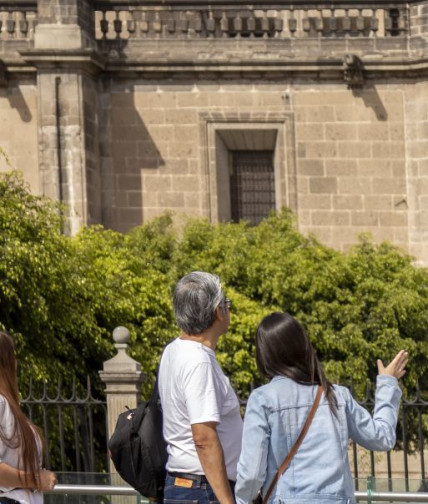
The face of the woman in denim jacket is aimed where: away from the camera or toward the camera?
away from the camera

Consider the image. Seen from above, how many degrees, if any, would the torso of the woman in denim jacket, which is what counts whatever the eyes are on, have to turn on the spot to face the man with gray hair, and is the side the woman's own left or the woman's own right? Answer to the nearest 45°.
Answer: approximately 45° to the woman's own left

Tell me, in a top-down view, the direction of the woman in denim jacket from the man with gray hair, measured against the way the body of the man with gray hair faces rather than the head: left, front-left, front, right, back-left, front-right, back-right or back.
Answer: right

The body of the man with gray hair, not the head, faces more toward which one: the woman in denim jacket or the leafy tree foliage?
the leafy tree foliage

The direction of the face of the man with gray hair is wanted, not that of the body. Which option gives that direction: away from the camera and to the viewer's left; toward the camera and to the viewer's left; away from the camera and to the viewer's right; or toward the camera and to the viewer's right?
away from the camera and to the viewer's right

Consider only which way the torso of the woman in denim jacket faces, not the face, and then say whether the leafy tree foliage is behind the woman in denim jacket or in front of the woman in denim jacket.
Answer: in front

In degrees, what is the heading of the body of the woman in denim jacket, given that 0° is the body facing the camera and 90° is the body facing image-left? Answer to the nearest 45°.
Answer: approximately 180°

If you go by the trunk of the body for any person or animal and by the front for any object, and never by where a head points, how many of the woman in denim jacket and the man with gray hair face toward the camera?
0

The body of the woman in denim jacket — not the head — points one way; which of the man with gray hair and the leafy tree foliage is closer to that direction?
the leafy tree foliage

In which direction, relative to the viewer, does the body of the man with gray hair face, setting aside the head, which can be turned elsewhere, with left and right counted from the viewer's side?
facing away from the viewer and to the right of the viewer
